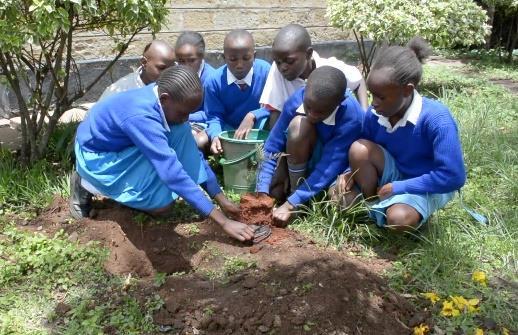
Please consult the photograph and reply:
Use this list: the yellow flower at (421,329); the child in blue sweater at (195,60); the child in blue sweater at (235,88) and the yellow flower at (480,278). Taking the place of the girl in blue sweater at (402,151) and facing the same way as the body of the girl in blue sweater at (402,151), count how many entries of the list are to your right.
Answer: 2

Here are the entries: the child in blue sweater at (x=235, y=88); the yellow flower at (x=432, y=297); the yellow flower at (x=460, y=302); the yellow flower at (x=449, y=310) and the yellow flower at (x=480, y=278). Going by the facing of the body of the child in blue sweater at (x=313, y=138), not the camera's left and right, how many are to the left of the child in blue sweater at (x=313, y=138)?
4

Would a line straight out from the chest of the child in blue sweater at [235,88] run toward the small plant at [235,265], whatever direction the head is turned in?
yes

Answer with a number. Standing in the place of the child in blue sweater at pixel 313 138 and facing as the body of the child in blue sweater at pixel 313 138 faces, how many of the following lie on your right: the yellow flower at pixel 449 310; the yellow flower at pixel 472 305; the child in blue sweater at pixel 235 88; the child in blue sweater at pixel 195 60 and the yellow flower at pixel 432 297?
2

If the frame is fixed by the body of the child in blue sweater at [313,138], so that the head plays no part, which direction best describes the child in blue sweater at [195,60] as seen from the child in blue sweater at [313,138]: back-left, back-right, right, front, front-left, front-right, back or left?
right

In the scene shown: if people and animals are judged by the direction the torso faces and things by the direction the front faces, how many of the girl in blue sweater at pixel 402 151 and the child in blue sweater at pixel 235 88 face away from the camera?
0

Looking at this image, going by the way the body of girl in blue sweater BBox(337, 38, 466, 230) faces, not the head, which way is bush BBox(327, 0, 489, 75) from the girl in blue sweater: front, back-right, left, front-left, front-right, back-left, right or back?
back-right

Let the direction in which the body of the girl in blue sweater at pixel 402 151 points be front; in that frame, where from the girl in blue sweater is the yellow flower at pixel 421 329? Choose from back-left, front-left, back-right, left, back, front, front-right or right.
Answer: front-left

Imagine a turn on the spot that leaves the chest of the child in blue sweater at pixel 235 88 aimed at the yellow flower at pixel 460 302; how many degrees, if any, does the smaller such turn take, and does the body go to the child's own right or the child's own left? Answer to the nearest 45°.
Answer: approximately 45° to the child's own left

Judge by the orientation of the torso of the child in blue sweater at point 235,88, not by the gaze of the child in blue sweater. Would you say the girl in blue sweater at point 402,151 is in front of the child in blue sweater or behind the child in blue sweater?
in front

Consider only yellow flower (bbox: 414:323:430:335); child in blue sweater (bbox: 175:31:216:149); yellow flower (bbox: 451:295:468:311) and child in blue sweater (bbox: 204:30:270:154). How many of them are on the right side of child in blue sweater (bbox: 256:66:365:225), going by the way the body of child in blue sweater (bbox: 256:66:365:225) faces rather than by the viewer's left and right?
2

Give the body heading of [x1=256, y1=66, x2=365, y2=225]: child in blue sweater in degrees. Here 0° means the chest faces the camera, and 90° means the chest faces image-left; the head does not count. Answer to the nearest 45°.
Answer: approximately 45°

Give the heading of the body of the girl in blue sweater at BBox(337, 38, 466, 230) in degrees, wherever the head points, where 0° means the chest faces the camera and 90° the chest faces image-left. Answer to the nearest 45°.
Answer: approximately 45°

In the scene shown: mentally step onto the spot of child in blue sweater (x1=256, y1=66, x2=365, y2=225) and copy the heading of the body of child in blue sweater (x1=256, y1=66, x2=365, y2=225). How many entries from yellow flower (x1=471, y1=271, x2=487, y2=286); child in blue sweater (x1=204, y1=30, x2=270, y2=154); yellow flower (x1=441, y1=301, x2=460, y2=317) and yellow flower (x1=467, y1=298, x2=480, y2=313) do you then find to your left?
3

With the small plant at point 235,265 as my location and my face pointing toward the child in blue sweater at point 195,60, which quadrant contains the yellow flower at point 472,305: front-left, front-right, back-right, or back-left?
back-right
